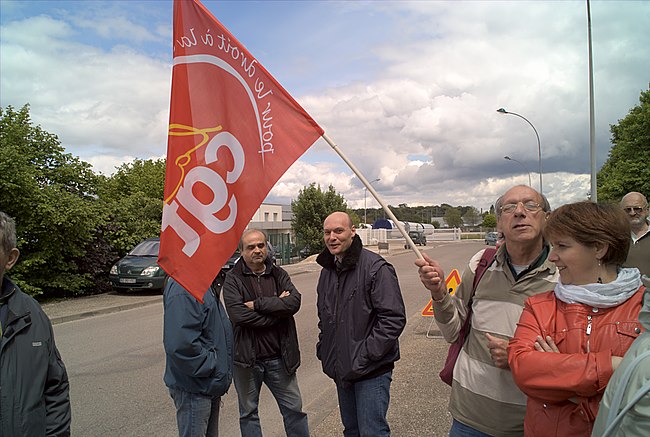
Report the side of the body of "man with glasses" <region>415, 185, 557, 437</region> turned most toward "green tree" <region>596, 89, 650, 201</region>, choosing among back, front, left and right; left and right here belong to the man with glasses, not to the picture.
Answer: back

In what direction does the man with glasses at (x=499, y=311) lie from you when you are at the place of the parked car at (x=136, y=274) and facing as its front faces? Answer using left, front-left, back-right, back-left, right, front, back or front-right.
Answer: front-left

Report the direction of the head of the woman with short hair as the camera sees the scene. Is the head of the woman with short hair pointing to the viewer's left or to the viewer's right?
to the viewer's left

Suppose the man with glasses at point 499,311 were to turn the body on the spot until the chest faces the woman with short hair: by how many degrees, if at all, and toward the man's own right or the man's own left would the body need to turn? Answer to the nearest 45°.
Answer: approximately 45° to the man's own left

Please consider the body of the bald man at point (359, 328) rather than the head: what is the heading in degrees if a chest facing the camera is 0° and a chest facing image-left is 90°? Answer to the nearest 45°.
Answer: approximately 45°

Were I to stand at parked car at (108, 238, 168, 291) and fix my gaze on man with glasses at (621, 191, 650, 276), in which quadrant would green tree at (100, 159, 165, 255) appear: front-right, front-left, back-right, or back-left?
back-left

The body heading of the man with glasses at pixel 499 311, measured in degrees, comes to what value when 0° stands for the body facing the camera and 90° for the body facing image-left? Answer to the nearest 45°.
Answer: approximately 0°

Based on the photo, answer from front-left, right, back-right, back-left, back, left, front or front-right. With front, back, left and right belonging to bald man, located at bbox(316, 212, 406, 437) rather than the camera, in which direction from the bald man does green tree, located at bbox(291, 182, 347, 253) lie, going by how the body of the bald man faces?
back-right

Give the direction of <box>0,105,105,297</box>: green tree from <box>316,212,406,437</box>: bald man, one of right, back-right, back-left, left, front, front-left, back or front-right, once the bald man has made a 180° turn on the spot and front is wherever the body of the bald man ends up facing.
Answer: left
